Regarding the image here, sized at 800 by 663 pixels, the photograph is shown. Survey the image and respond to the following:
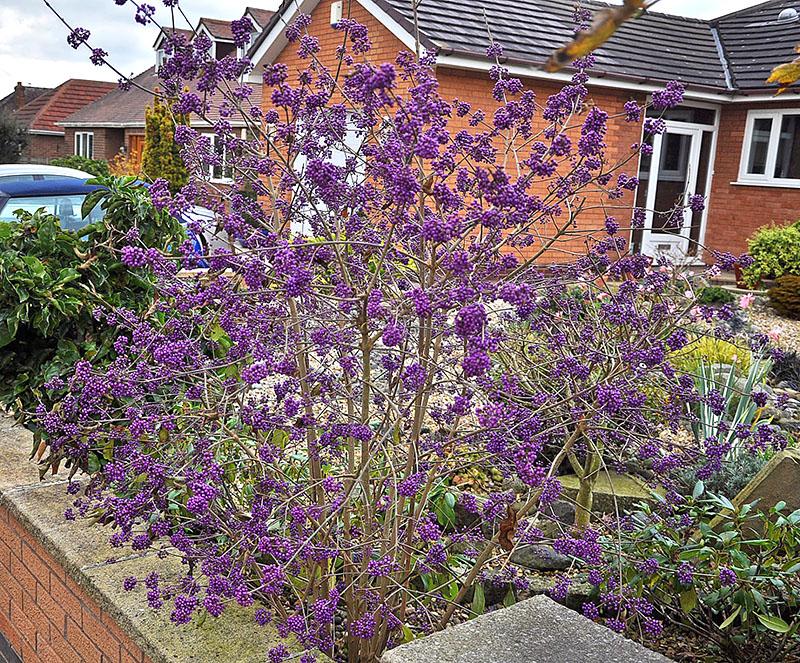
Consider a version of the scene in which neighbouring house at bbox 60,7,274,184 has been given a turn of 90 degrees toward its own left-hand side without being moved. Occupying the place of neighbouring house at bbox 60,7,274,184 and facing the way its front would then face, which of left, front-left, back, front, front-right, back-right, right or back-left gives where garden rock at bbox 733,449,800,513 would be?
front-right

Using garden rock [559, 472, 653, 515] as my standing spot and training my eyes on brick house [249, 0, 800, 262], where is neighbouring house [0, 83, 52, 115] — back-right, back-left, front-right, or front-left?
front-left

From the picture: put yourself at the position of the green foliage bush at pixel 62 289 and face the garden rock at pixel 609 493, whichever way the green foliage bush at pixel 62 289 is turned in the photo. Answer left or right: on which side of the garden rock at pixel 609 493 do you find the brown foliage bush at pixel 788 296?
left

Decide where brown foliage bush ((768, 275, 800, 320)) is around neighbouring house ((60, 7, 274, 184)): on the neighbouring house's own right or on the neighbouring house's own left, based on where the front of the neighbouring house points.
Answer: on the neighbouring house's own left

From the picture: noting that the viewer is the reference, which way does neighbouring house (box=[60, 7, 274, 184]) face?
facing the viewer and to the left of the viewer

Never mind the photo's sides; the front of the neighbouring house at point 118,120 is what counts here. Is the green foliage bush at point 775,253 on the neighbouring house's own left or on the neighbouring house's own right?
on the neighbouring house's own left

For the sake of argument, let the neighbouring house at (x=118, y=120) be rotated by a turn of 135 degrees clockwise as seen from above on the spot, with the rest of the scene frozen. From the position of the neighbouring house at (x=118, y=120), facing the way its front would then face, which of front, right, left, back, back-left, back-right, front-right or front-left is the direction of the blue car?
back

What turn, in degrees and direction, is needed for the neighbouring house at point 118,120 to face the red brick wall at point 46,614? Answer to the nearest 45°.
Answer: approximately 45° to its left

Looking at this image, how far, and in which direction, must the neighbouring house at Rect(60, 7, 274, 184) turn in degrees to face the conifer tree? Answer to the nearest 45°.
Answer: approximately 45° to its left

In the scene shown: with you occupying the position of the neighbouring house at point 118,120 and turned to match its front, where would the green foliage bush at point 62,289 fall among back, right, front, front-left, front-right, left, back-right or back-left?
front-left
